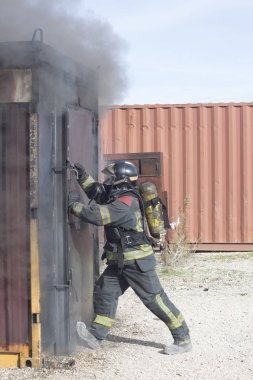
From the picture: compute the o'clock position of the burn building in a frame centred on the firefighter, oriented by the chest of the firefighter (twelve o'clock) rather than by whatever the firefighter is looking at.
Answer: The burn building is roughly at 11 o'clock from the firefighter.

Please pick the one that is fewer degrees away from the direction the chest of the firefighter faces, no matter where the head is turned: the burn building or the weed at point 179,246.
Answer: the burn building

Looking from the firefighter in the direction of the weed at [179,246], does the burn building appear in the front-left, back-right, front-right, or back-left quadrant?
back-left

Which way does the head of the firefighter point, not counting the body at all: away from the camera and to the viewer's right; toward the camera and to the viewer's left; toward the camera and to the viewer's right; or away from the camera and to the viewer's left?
away from the camera and to the viewer's left

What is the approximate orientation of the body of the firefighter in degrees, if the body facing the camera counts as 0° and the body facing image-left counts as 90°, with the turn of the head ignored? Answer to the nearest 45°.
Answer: approximately 90°
